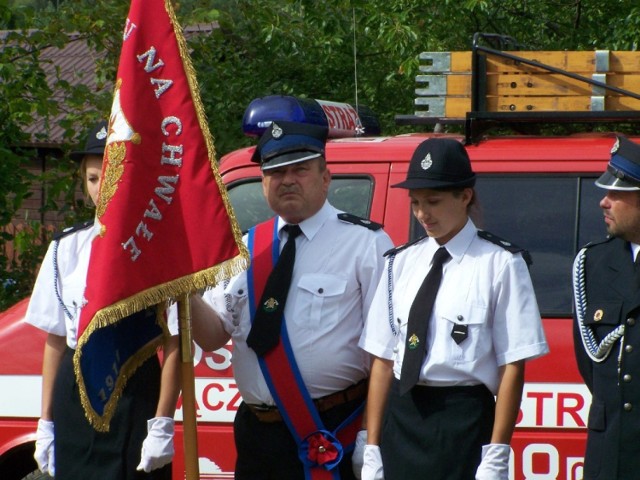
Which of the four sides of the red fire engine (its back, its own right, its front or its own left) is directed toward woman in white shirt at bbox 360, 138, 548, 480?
left

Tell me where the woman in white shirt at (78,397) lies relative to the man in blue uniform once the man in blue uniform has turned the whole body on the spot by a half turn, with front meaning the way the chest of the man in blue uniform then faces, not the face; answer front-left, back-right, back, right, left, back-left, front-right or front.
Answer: back-left

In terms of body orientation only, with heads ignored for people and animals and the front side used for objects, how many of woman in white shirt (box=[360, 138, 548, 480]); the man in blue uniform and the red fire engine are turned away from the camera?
0

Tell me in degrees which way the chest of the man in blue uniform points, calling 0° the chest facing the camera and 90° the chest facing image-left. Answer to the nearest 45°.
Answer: approximately 45°

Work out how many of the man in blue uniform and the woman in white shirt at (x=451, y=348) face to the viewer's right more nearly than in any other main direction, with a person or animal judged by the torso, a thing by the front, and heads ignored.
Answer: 0

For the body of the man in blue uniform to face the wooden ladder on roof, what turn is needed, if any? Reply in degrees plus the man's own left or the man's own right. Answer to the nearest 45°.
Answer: approximately 135° to the man's own right

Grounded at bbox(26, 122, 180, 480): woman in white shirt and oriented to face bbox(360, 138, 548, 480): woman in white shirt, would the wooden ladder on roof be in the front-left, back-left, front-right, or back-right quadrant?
front-left

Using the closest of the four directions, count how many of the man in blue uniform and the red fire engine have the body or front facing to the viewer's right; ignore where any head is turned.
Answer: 0

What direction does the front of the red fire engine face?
to the viewer's left

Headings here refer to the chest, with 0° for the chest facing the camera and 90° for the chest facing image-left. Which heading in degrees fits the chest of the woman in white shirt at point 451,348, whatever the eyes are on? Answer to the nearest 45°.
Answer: approximately 45°

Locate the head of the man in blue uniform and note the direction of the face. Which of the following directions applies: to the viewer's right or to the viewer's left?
to the viewer's left
